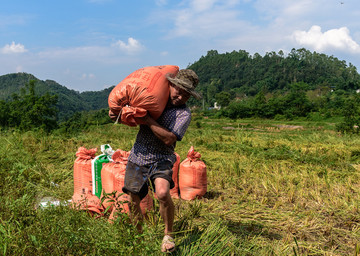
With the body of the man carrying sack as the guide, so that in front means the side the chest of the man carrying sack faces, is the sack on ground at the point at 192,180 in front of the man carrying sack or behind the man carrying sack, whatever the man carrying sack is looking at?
behind

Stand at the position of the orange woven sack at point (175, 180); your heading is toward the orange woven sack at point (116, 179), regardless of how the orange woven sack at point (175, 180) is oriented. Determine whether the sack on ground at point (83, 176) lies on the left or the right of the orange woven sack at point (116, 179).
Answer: right

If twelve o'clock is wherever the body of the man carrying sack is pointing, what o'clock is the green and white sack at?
The green and white sack is roughly at 5 o'clock from the man carrying sack.

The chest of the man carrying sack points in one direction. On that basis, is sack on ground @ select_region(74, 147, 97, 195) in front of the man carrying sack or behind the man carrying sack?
behind

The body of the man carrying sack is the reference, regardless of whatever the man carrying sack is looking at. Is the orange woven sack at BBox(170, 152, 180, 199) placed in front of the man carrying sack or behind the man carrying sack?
behind

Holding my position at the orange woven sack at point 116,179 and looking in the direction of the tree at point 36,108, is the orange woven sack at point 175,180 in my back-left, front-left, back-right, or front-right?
front-right

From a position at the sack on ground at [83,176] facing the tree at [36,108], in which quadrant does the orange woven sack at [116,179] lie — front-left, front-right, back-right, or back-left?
back-right

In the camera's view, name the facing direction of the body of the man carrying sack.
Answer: toward the camera

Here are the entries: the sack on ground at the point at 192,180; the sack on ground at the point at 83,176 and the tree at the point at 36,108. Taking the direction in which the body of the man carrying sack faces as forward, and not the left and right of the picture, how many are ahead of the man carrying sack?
0

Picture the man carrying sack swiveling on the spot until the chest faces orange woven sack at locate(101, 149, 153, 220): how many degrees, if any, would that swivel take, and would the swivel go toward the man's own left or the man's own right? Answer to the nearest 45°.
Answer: approximately 135° to the man's own right

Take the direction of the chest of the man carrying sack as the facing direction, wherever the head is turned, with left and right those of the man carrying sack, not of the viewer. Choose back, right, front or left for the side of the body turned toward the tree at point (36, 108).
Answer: back
